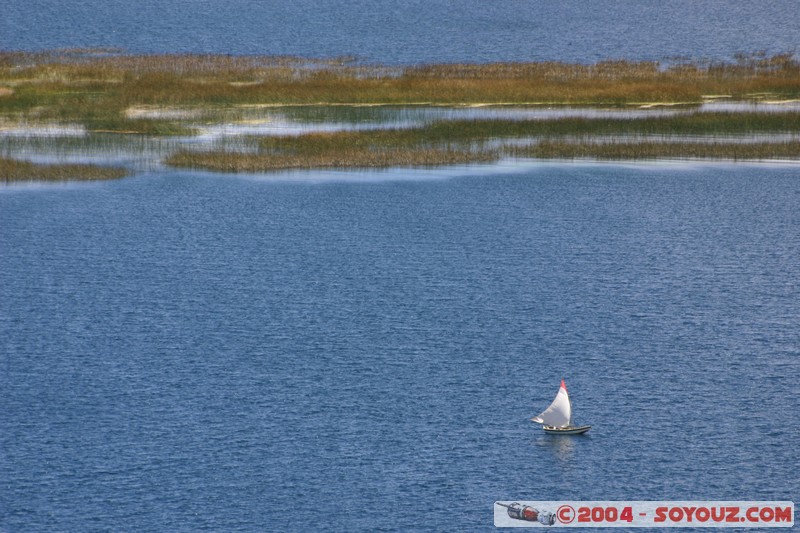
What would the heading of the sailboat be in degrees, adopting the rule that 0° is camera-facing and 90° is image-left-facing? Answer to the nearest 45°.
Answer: approximately 270°
